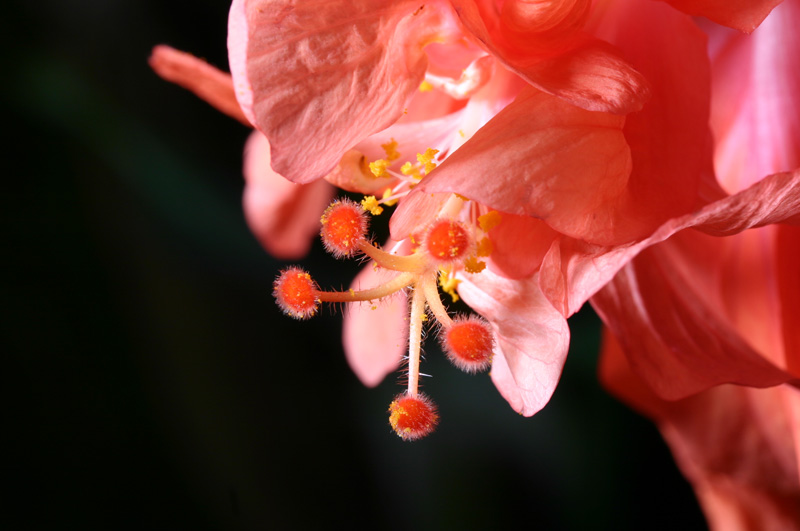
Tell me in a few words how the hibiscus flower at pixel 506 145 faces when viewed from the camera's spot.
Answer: facing the viewer and to the left of the viewer
